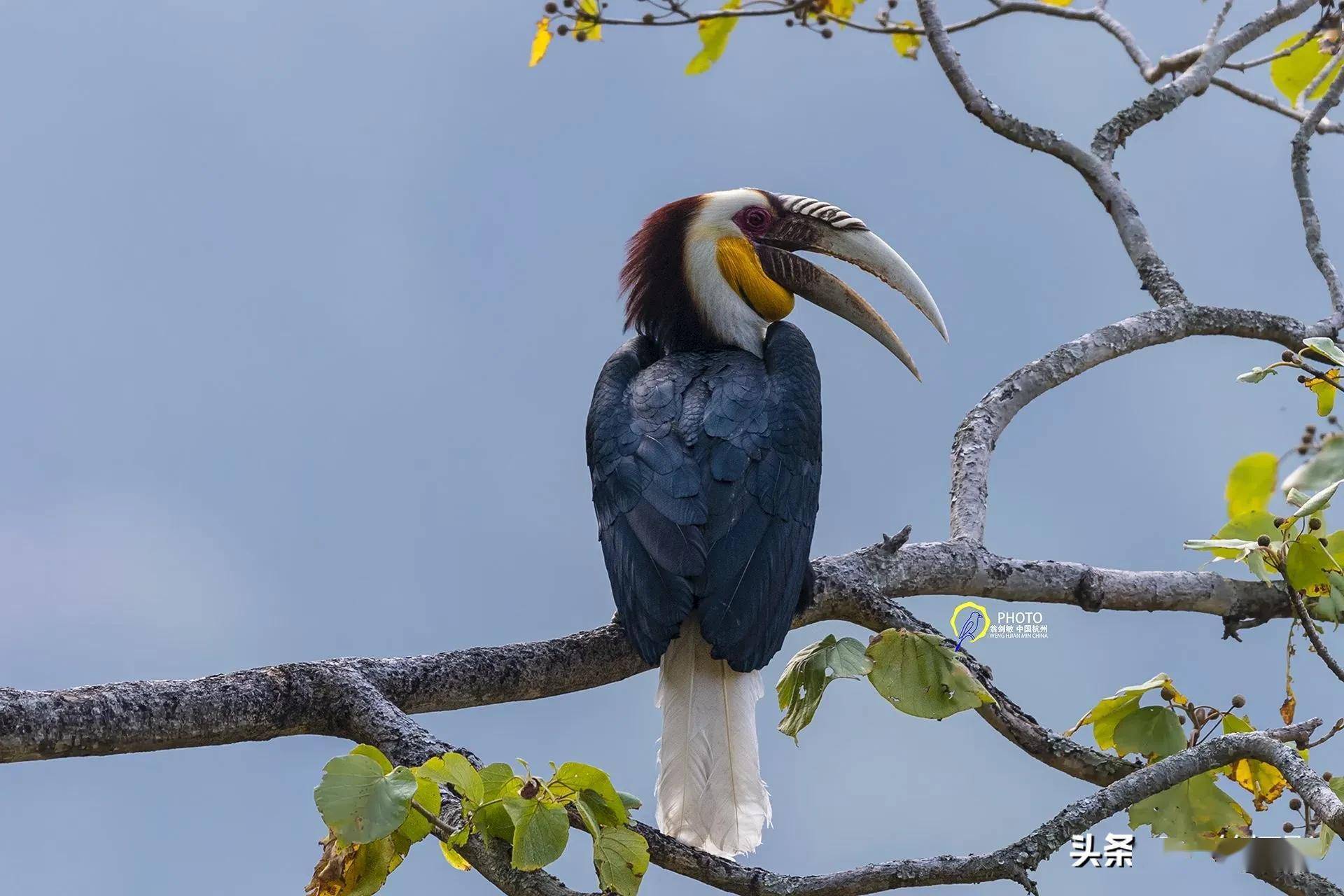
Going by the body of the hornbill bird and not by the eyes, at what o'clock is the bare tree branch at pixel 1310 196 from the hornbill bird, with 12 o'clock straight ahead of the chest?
The bare tree branch is roughly at 2 o'clock from the hornbill bird.

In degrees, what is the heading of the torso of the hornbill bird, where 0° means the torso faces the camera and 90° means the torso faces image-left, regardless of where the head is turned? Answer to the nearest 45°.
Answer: approximately 180°

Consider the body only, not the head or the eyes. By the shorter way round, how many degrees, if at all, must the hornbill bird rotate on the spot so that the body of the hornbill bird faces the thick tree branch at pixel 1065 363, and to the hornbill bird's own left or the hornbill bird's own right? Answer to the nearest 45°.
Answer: approximately 45° to the hornbill bird's own right

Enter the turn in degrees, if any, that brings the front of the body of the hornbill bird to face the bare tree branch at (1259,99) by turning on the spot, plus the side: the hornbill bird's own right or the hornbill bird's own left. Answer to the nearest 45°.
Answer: approximately 45° to the hornbill bird's own right
